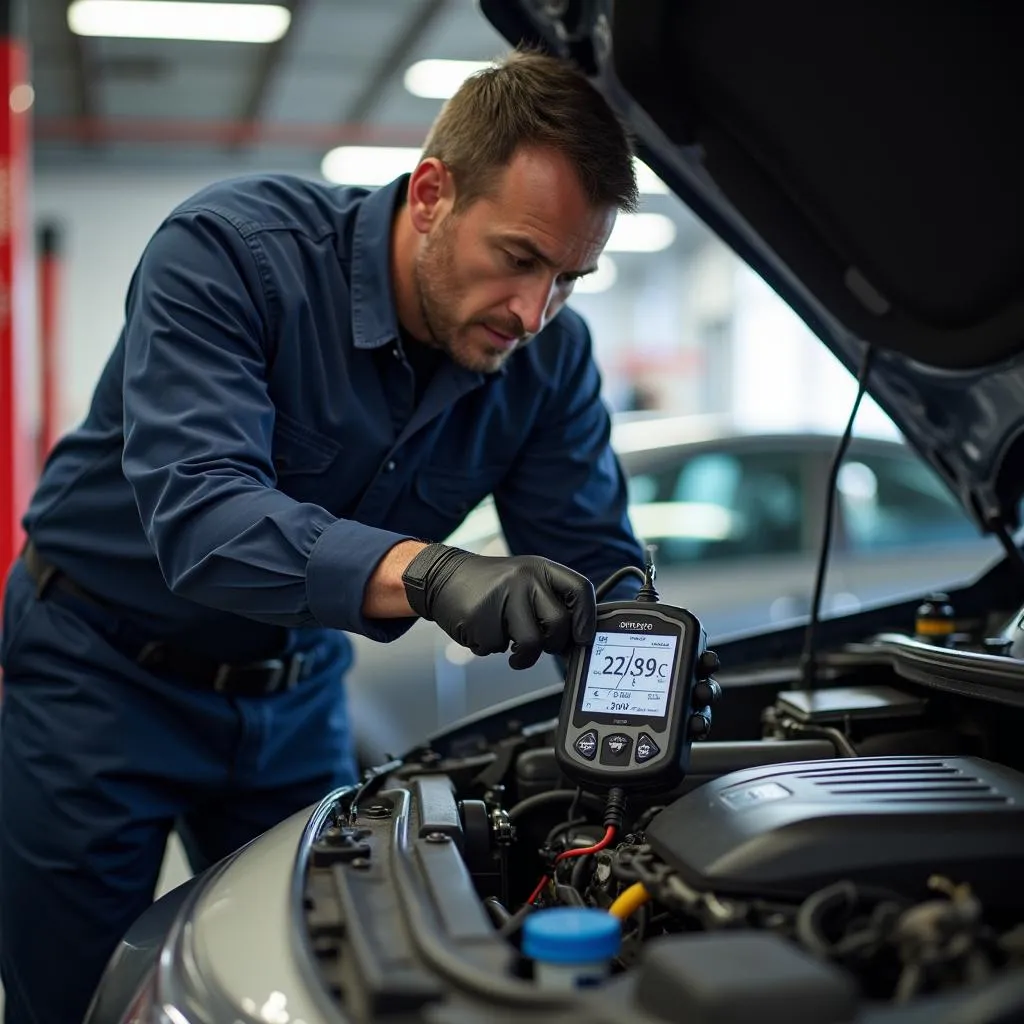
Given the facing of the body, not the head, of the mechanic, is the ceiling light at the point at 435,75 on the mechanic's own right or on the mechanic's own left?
on the mechanic's own left

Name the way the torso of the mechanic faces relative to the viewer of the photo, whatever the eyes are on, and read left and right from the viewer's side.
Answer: facing the viewer and to the right of the viewer

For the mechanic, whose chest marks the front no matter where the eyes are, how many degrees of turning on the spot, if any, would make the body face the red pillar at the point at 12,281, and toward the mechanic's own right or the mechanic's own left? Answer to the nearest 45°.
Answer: approximately 135° to the mechanic's own left

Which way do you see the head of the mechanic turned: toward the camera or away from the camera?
toward the camera

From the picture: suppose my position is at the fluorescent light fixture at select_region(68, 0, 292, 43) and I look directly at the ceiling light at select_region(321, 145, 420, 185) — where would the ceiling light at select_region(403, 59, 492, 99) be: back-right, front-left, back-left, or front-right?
front-right

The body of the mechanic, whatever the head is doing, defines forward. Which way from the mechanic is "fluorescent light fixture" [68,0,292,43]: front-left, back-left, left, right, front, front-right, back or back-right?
back-left

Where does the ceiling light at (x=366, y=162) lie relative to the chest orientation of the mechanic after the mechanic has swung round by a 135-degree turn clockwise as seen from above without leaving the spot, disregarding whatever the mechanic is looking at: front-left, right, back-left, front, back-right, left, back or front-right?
right
